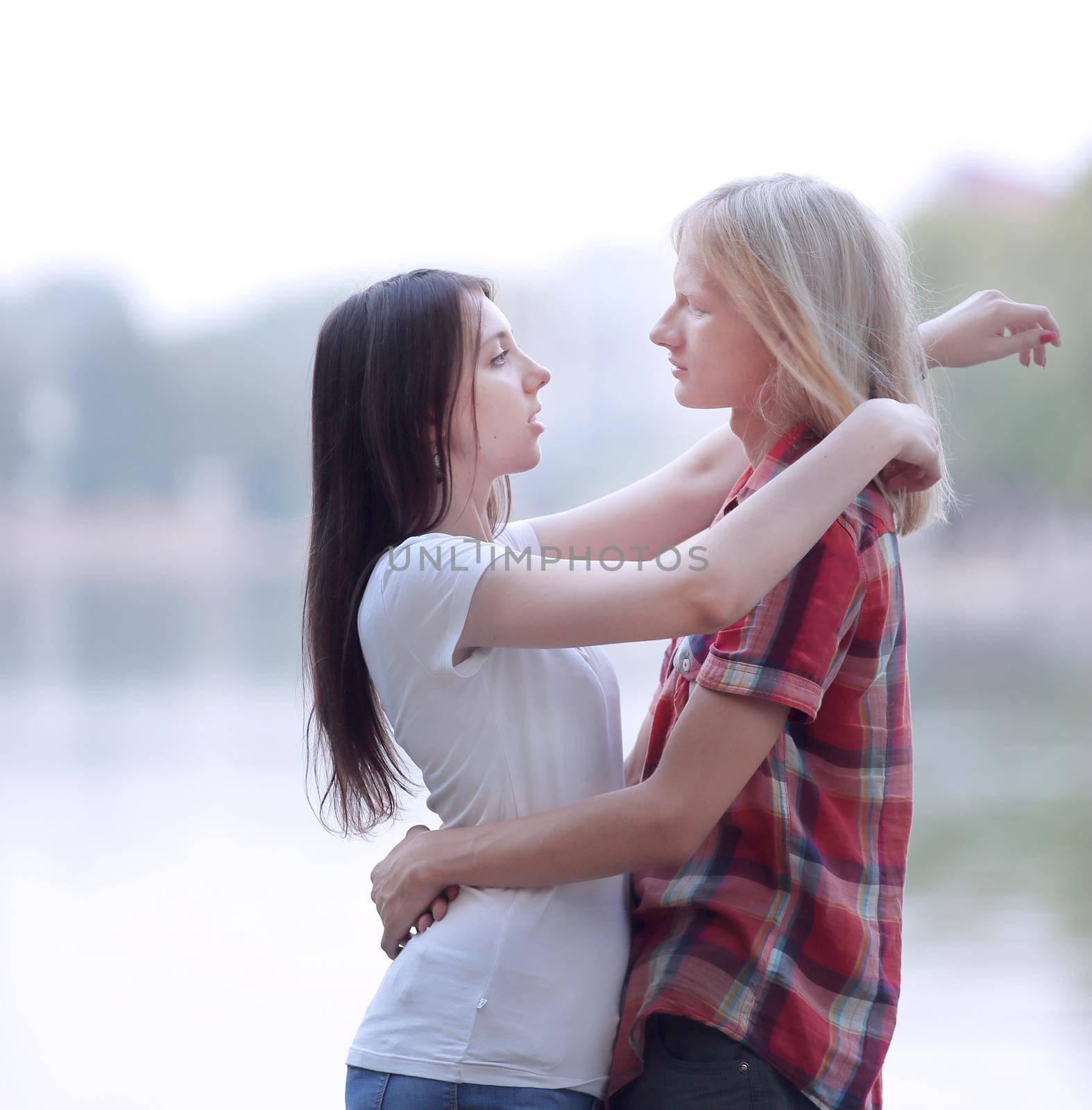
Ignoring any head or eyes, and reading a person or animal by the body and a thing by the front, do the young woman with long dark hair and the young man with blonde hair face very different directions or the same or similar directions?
very different directions

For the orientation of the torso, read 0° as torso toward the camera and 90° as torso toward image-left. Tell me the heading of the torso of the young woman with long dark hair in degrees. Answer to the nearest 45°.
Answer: approximately 270°

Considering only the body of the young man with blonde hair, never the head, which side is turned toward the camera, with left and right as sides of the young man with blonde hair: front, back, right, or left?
left

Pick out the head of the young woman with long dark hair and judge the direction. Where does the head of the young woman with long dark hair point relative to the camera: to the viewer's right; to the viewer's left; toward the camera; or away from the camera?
to the viewer's right

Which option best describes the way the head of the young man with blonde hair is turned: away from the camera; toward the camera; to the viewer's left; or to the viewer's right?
to the viewer's left
